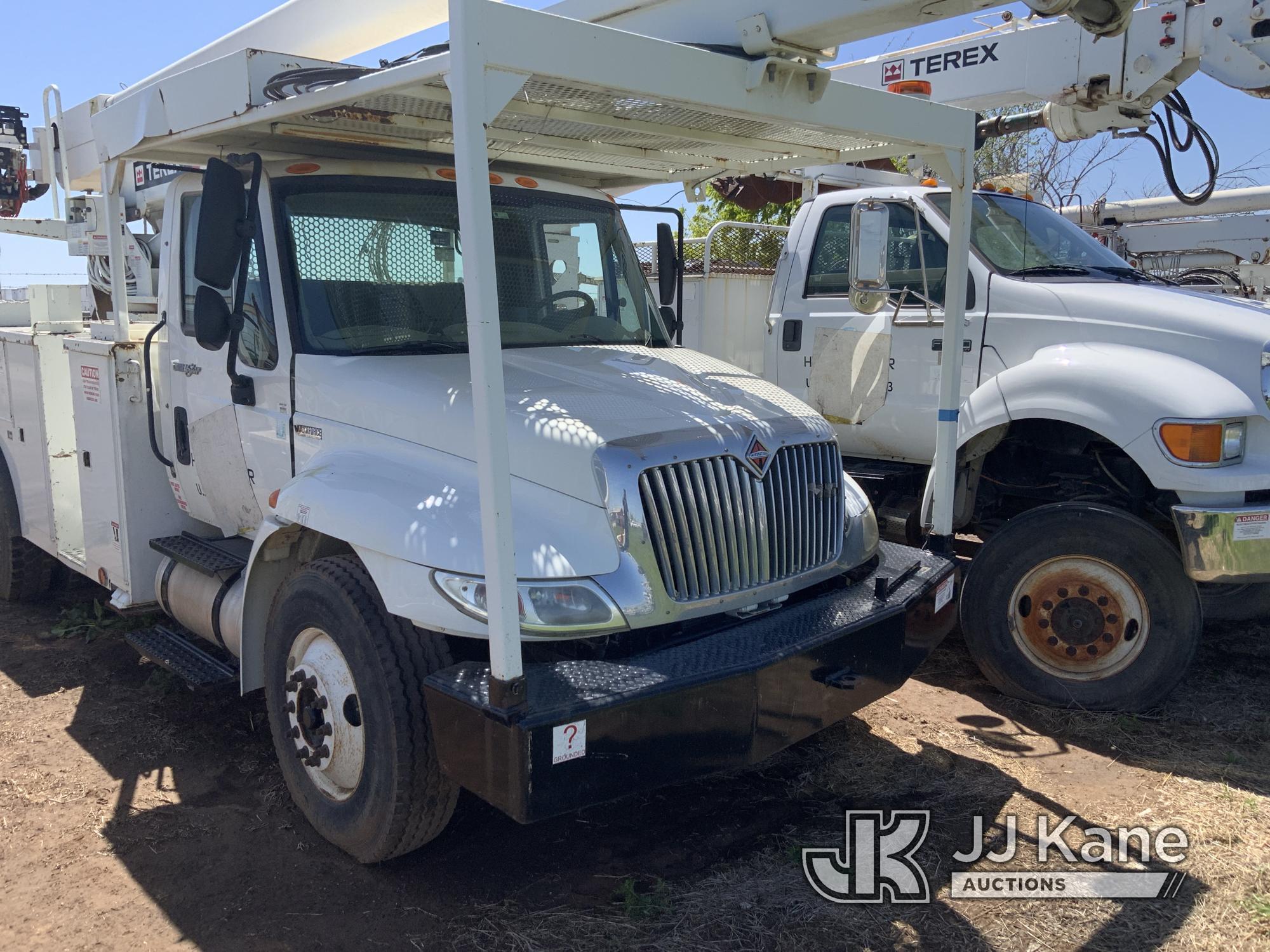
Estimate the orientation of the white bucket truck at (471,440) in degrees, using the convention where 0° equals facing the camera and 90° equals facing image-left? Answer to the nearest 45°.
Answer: approximately 315°

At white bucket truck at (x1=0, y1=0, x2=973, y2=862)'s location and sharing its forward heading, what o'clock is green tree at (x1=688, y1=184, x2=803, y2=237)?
The green tree is roughly at 8 o'clock from the white bucket truck.

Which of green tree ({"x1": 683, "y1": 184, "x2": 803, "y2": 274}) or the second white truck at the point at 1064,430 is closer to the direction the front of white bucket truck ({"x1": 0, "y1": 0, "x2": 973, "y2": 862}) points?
the second white truck

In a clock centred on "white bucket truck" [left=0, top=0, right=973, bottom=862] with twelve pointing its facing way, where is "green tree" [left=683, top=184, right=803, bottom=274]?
The green tree is roughly at 8 o'clock from the white bucket truck.

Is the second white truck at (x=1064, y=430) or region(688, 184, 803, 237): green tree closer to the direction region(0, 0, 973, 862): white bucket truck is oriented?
the second white truck
